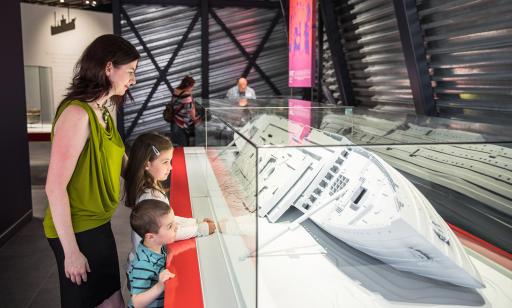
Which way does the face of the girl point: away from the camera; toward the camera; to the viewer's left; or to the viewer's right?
to the viewer's right

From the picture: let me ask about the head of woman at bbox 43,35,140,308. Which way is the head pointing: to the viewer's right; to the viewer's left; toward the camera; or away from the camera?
to the viewer's right

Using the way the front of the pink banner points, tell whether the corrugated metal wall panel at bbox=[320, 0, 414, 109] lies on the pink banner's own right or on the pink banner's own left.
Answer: on the pink banner's own left

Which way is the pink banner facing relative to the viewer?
toward the camera

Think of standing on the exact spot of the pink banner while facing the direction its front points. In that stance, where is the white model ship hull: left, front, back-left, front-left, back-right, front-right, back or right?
front

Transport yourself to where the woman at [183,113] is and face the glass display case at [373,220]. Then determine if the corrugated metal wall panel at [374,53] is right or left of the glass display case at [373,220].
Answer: left

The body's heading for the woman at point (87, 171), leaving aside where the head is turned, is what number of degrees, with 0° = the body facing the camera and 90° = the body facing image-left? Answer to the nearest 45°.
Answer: approximately 270°

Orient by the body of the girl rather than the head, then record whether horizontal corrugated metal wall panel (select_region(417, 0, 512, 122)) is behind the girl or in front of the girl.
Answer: in front

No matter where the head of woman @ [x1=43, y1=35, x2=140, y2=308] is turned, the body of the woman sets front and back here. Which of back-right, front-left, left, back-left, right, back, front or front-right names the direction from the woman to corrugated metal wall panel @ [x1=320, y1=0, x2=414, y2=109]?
front-left

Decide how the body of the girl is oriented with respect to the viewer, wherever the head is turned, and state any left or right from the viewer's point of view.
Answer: facing to the right of the viewer

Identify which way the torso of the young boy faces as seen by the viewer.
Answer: to the viewer's right

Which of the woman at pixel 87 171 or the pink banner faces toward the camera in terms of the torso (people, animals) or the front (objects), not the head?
the pink banner

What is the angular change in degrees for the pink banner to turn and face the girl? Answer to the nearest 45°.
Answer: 0° — it already faces them

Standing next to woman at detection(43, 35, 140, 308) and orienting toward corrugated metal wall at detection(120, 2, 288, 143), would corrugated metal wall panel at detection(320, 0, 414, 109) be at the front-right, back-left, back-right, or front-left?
front-right

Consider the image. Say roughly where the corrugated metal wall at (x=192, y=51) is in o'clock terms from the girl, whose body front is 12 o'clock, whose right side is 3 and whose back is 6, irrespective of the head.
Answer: The corrugated metal wall is roughly at 9 o'clock from the girl.

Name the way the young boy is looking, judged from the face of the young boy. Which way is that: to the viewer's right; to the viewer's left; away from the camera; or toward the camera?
to the viewer's right
